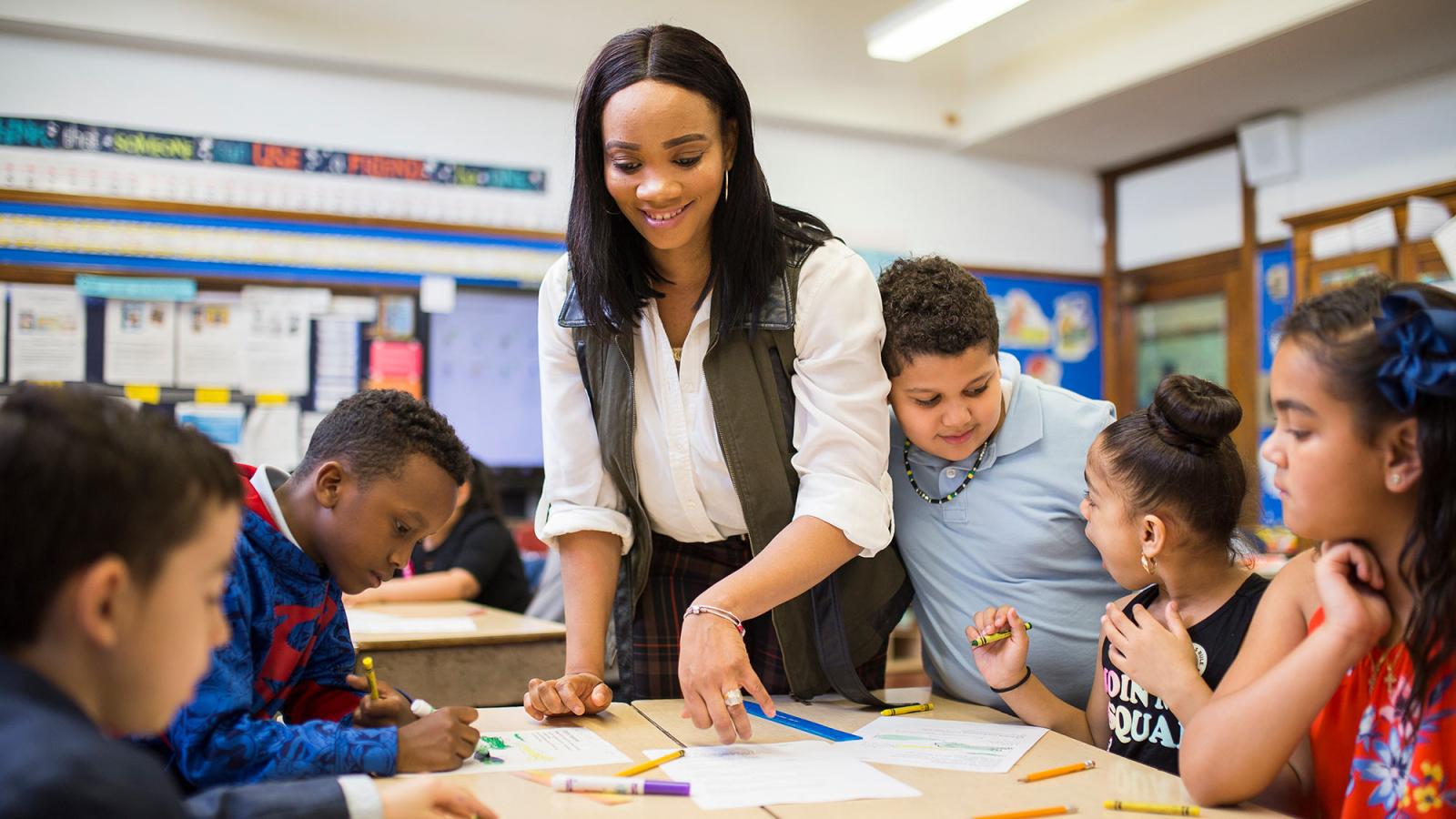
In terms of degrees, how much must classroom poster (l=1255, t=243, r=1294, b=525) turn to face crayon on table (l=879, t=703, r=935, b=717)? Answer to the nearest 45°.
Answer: approximately 45° to its left

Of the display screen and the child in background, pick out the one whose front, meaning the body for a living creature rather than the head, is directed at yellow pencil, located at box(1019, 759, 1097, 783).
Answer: the display screen

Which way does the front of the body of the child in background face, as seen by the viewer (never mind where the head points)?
to the viewer's left

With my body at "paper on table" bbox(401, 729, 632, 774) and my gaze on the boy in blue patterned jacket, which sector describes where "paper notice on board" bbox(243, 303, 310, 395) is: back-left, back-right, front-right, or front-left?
front-right

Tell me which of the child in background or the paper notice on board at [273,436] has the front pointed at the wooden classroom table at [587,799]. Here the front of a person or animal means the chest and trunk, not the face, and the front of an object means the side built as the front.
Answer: the paper notice on board

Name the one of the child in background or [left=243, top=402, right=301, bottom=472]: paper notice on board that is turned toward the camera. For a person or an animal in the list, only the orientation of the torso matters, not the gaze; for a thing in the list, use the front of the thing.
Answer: the paper notice on board

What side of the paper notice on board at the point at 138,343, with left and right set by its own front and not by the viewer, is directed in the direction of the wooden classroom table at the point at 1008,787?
front

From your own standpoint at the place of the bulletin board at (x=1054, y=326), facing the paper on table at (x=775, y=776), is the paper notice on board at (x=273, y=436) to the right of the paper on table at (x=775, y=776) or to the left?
right

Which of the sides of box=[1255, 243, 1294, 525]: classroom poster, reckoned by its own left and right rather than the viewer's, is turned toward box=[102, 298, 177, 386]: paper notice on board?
front

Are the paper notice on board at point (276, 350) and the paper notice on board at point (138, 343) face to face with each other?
no

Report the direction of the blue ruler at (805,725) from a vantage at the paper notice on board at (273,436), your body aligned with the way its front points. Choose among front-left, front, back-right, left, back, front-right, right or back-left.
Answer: front

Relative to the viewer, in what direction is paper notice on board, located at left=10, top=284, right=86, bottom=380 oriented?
toward the camera

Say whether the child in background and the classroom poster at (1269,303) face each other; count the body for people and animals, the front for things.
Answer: no

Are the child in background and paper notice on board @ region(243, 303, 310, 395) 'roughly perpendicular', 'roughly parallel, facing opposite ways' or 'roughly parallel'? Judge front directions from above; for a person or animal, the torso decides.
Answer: roughly perpendicular

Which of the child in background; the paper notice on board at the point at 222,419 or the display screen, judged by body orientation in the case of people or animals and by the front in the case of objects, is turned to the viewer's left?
the child in background

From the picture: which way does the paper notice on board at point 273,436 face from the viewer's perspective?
toward the camera

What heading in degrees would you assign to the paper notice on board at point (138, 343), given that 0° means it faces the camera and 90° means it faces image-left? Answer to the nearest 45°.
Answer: approximately 0°

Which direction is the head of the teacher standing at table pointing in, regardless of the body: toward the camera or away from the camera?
toward the camera

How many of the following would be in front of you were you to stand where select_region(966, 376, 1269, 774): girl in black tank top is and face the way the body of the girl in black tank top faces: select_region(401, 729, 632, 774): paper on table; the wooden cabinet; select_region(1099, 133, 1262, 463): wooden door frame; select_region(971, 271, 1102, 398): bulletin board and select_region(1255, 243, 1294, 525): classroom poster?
1
